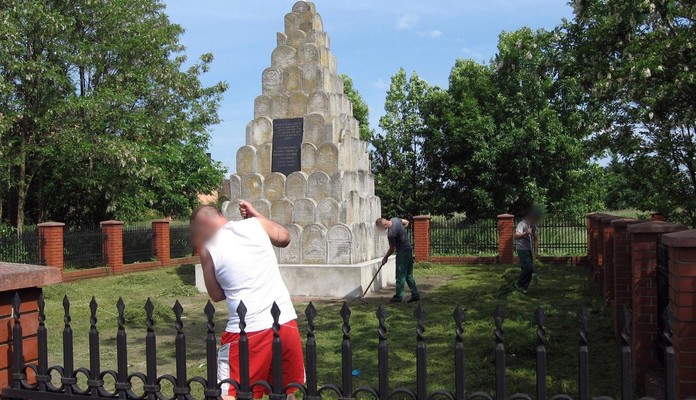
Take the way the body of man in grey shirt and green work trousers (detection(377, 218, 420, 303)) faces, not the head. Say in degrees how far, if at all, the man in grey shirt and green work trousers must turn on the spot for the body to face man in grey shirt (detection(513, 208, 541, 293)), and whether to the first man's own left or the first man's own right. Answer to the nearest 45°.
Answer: approximately 135° to the first man's own right

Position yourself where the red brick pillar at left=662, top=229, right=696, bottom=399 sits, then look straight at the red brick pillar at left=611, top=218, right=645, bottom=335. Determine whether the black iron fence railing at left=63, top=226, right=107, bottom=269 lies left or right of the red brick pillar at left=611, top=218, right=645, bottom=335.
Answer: left

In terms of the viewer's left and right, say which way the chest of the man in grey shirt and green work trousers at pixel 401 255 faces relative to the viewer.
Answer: facing to the left of the viewer

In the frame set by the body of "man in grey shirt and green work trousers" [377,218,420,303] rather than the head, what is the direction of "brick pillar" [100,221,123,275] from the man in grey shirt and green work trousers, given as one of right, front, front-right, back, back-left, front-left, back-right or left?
front-right

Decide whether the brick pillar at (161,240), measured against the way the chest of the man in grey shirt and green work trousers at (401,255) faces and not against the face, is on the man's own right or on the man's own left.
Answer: on the man's own right

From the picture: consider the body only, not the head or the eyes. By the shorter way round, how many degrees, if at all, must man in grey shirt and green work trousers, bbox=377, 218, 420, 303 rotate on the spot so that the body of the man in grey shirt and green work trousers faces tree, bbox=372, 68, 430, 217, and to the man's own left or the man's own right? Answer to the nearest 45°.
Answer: approximately 90° to the man's own right

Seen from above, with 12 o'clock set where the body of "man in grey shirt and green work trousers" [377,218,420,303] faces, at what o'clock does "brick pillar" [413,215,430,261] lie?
The brick pillar is roughly at 3 o'clock from the man in grey shirt and green work trousers.

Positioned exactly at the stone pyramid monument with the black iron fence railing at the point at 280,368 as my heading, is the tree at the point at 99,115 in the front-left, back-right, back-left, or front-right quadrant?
back-right

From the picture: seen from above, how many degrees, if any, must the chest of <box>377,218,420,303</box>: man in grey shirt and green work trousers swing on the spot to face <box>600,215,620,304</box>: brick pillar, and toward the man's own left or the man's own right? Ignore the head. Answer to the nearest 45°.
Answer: approximately 135° to the man's own left

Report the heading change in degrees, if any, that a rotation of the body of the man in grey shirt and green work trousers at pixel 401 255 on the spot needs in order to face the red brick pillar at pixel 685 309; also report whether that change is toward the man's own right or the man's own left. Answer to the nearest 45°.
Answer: approximately 90° to the man's own left

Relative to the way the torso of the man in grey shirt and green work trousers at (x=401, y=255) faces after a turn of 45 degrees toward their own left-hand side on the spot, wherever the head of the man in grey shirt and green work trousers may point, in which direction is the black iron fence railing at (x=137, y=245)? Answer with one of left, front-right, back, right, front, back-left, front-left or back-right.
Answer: right

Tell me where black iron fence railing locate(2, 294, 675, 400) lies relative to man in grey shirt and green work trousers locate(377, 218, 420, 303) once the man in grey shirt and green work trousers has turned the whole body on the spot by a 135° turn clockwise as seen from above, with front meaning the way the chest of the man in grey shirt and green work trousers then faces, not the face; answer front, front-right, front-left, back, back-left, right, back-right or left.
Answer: back-right

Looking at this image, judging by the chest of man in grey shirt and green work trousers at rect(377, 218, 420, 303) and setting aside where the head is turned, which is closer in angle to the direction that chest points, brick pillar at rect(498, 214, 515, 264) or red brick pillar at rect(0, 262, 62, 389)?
the red brick pillar

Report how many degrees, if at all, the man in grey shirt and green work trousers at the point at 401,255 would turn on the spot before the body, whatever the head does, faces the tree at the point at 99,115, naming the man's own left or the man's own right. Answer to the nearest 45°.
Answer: approximately 45° to the man's own right

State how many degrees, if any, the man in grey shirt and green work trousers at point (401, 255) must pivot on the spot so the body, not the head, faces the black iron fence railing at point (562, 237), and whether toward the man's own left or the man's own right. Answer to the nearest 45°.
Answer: approximately 135° to the man's own right

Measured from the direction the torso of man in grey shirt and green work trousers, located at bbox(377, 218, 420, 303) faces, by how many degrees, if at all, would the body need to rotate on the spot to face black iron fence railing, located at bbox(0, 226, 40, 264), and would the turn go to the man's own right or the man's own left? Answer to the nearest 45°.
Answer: approximately 45° to the man's own right
